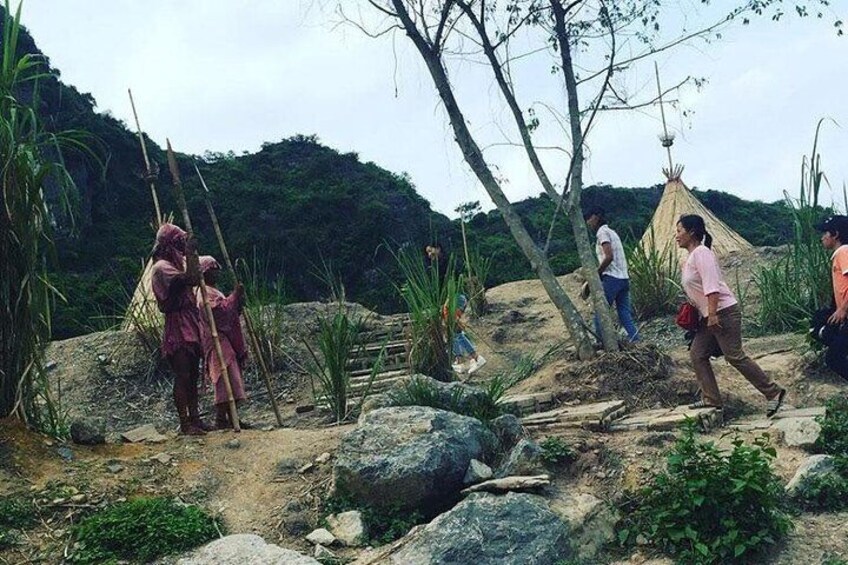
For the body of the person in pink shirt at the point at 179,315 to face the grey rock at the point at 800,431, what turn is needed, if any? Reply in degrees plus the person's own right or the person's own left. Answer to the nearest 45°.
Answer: approximately 45° to the person's own right

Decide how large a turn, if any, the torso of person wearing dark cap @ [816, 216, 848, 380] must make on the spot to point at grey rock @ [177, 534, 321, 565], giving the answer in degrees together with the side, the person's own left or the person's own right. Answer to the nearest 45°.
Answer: approximately 45° to the person's own left

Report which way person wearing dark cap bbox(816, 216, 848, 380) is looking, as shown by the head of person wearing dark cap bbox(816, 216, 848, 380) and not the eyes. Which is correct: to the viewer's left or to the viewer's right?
to the viewer's left

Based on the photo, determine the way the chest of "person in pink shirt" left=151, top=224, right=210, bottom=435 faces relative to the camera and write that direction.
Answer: to the viewer's right

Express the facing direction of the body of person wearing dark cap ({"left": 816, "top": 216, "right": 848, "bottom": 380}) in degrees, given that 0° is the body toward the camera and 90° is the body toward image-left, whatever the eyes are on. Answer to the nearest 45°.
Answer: approximately 90°

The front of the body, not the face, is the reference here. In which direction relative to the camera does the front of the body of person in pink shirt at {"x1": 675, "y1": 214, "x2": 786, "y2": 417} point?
to the viewer's left

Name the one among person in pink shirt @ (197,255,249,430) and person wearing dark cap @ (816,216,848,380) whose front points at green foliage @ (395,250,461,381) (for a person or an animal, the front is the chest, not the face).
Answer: the person wearing dark cap

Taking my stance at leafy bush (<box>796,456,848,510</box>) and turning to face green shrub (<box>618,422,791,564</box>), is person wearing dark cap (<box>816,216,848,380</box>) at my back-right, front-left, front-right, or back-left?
back-right
